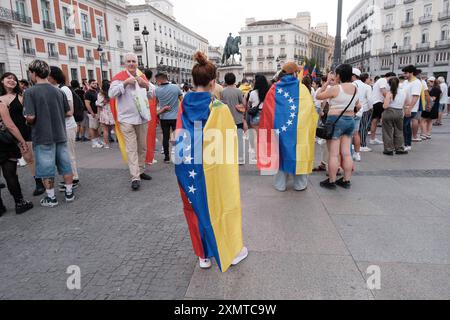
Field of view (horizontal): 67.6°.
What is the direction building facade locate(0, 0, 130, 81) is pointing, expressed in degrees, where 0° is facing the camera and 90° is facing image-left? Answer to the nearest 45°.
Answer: approximately 315°

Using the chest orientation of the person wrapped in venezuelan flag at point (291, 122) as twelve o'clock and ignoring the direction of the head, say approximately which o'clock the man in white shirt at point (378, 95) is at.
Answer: The man in white shirt is roughly at 1 o'clock from the person wrapped in venezuelan flag.

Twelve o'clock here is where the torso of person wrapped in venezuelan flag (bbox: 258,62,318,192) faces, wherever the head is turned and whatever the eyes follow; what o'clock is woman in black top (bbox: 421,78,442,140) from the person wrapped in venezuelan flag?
The woman in black top is roughly at 1 o'clock from the person wrapped in venezuelan flag.

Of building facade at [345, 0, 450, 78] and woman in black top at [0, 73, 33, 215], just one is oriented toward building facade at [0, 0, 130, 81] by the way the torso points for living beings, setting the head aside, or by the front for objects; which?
building facade at [345, 0, 450, 78]

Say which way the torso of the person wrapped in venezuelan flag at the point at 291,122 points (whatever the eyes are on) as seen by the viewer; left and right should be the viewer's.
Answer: facing away from the viewer

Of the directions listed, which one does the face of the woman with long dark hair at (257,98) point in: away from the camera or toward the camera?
away from the camera

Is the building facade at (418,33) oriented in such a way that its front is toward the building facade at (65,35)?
yes
